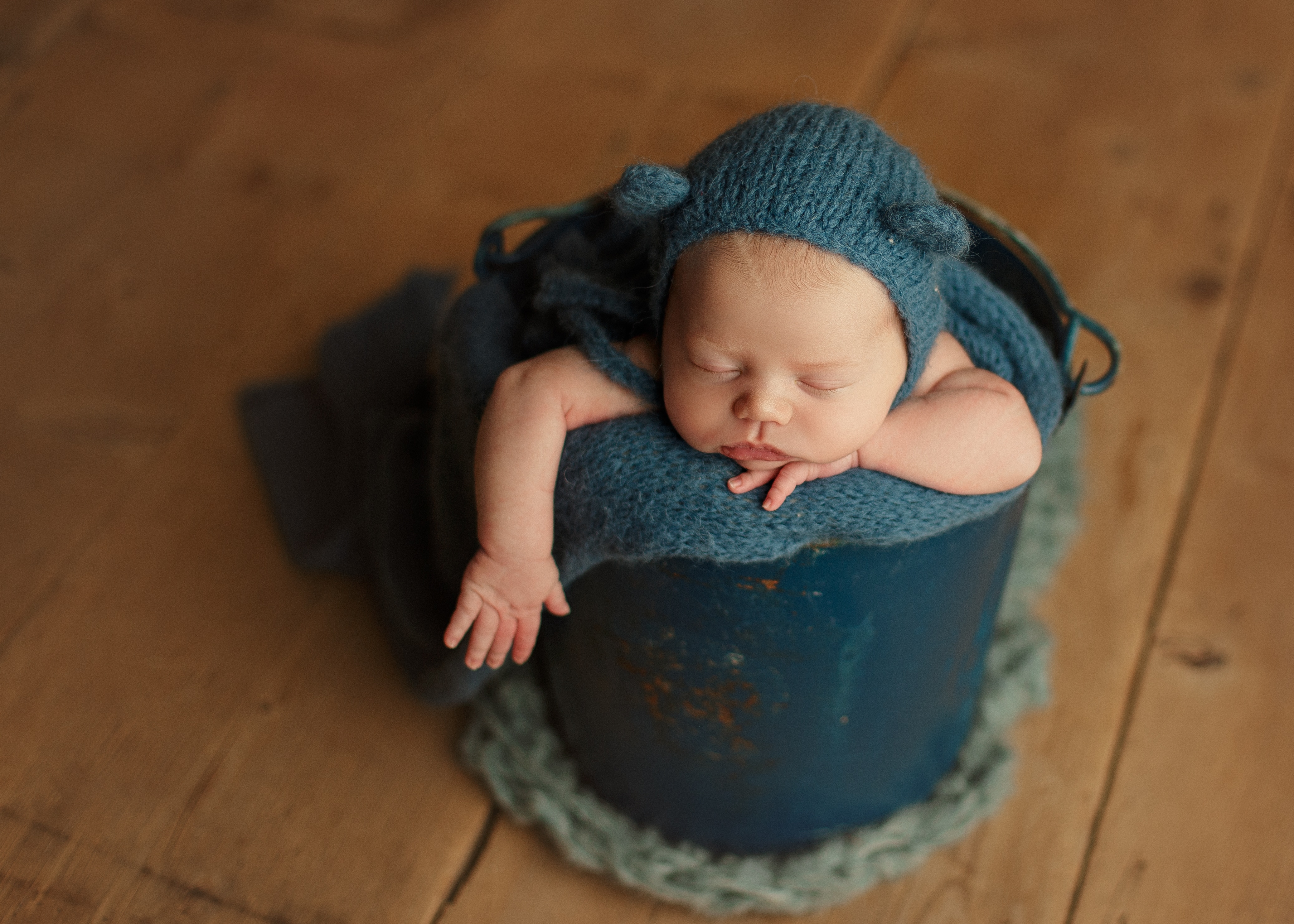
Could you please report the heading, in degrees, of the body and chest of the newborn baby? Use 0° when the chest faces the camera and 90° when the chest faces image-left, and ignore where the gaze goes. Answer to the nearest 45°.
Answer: approximately 0°
